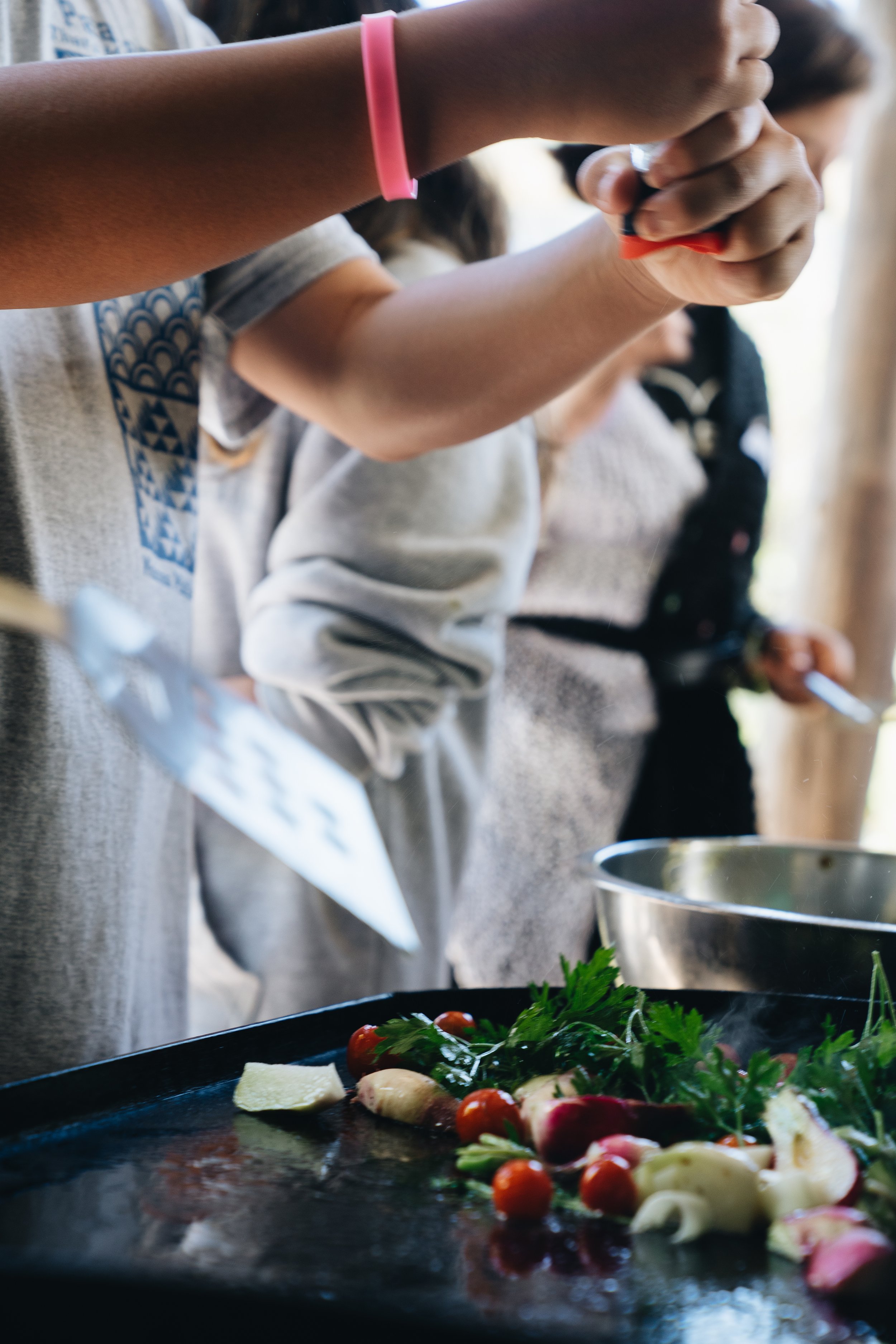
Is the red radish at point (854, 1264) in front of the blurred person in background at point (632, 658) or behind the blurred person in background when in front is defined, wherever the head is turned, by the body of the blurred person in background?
in front

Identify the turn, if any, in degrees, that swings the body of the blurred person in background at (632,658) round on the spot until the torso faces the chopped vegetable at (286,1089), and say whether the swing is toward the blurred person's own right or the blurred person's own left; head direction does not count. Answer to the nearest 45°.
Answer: approximately 45° to the blurred person's own right

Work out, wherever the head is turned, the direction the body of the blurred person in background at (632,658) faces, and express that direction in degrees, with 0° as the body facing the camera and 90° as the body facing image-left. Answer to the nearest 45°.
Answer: approximately 315°

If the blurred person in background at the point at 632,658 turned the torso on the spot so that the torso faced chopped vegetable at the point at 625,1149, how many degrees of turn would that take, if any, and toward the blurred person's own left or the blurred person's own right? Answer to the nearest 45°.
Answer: approximately 45° to the blurred person's own right

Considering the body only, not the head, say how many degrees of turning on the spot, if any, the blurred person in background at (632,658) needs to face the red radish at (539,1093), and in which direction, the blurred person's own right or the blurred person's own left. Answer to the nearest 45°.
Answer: approximately 45° to the blurred person's own right

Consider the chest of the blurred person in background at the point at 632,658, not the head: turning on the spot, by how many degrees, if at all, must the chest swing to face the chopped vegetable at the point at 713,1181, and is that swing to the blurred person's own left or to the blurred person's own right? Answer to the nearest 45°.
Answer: approximately 45° to the blurred person's own right

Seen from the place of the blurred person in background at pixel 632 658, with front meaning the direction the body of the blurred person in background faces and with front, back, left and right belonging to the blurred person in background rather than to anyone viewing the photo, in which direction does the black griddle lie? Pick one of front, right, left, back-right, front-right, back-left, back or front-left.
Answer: front-right

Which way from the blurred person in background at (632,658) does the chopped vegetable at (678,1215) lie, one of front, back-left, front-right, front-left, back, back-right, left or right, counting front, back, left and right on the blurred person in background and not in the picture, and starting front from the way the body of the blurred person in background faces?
front-right

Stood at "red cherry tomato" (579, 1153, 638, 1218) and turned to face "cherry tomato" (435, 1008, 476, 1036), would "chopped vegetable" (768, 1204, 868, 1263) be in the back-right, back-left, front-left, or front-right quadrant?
back-right

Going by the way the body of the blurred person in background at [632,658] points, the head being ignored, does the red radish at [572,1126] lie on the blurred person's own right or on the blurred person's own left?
on the blurred person's own right
